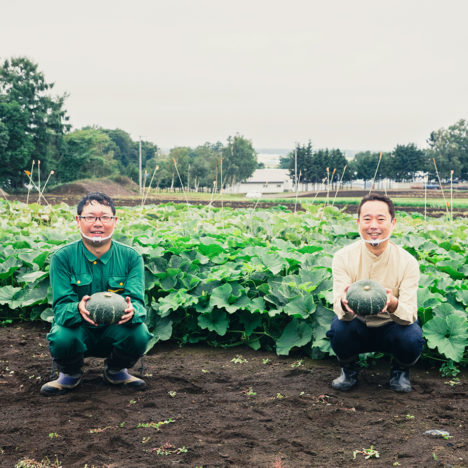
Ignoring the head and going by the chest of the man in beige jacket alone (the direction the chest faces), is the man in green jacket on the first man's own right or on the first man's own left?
on the first man's own right

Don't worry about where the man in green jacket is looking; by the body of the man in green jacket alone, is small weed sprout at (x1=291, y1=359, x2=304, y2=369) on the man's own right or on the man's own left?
on the man's own left

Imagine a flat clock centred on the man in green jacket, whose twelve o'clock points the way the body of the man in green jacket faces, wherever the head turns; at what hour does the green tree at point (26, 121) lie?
The green tree is roughly at 6 o'clock from the man in green jacket.

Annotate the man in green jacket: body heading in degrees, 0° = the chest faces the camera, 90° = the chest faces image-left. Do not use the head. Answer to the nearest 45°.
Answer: approximately 0°

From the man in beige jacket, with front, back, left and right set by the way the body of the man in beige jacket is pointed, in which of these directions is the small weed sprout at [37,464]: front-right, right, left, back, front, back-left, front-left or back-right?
front-right

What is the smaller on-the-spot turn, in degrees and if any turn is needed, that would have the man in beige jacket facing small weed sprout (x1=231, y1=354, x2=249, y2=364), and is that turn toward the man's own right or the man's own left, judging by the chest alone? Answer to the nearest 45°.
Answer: approximately 135° to the man's own right

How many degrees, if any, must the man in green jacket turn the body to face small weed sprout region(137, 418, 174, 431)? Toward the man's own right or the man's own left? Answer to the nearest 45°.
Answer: approximately 45° to the man's own left

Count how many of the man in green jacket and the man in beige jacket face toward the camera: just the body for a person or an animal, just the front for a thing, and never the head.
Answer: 2

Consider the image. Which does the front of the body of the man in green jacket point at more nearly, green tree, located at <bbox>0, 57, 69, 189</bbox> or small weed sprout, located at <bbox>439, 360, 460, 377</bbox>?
the small weed sprout

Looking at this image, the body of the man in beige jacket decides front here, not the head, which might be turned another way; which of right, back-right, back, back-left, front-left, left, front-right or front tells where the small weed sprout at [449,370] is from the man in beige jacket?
back-left
